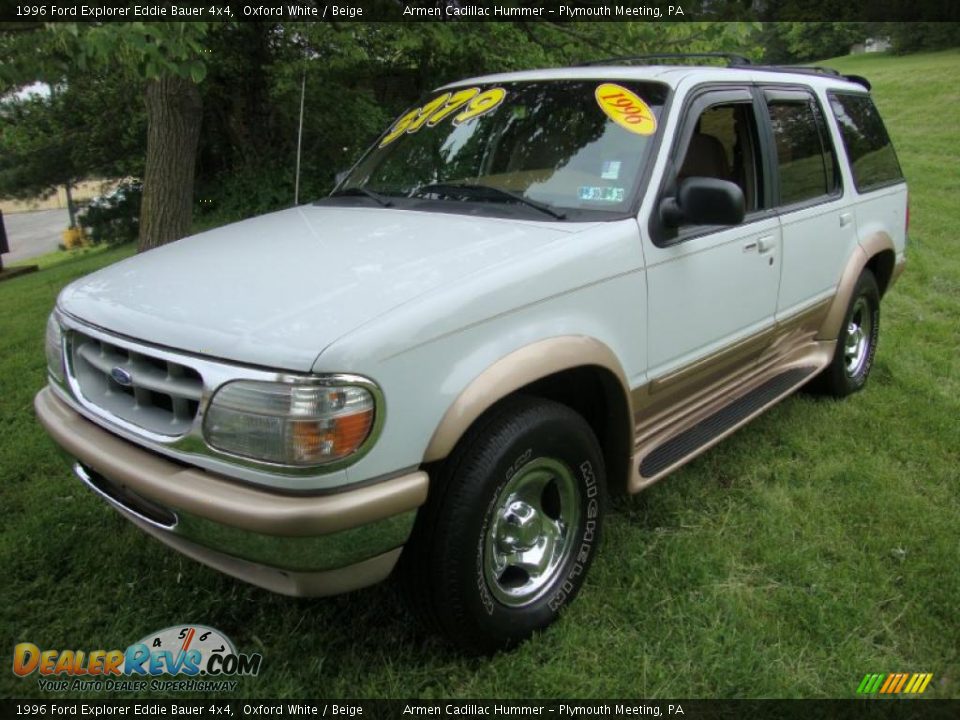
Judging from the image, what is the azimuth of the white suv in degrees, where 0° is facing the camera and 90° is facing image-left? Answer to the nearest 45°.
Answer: approximately 45°

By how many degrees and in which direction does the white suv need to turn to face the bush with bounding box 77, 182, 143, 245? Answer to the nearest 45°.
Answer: approximately 90° to its right
